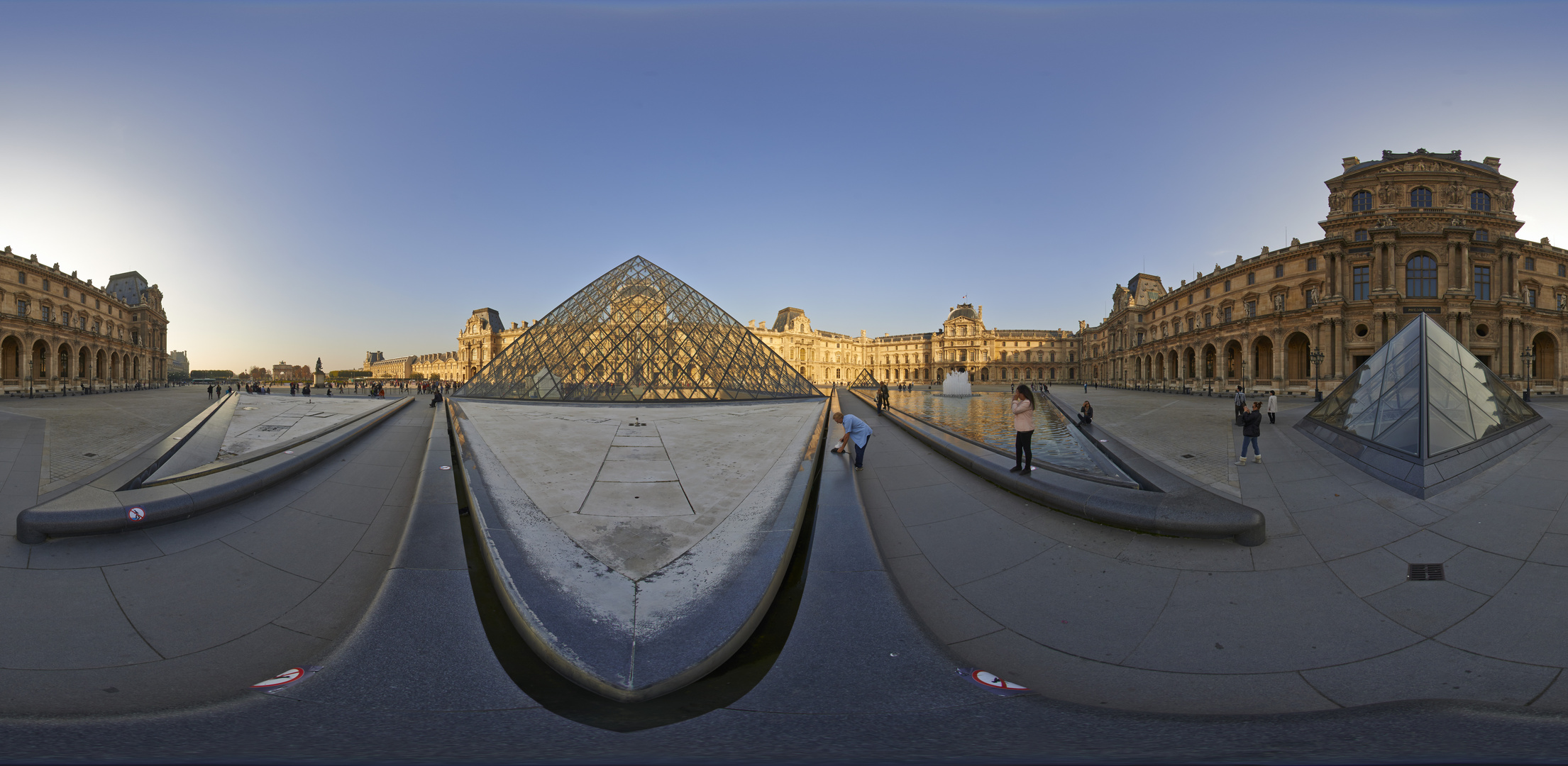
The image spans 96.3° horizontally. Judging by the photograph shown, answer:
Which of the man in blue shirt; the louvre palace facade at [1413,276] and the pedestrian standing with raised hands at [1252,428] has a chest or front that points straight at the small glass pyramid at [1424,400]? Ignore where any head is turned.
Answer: the louvre palace facade

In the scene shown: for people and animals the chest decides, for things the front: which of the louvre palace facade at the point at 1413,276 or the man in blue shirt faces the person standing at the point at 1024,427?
the louvre palace facade

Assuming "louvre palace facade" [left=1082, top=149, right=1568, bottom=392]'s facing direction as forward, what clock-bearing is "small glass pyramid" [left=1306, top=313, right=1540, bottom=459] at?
The small glass pyramid is roughly at 12 o'clock from the louvre palace facade.

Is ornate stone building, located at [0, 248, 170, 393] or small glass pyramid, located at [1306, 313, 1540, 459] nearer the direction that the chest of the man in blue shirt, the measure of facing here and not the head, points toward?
the ornate stone building

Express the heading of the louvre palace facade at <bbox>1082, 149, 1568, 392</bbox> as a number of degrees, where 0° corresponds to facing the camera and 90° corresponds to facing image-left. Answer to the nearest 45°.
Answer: approximately 0°

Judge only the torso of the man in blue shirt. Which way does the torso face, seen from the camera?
to the viewer's left

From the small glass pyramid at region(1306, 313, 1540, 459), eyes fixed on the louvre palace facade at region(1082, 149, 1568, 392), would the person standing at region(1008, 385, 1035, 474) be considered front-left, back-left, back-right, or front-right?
back-left

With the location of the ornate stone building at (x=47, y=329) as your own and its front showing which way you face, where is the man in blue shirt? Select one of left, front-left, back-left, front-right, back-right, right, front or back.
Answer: front-right

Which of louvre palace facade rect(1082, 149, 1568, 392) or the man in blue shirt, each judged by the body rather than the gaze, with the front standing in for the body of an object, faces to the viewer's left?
the man in blue shirt

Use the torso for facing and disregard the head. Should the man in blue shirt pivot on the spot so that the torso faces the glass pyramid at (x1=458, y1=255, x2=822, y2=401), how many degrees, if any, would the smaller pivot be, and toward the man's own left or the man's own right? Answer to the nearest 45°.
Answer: approximately 45° to the man's own right

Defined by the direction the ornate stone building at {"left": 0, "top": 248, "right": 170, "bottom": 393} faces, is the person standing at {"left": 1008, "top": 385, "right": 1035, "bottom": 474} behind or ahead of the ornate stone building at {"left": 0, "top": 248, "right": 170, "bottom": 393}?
ahead
